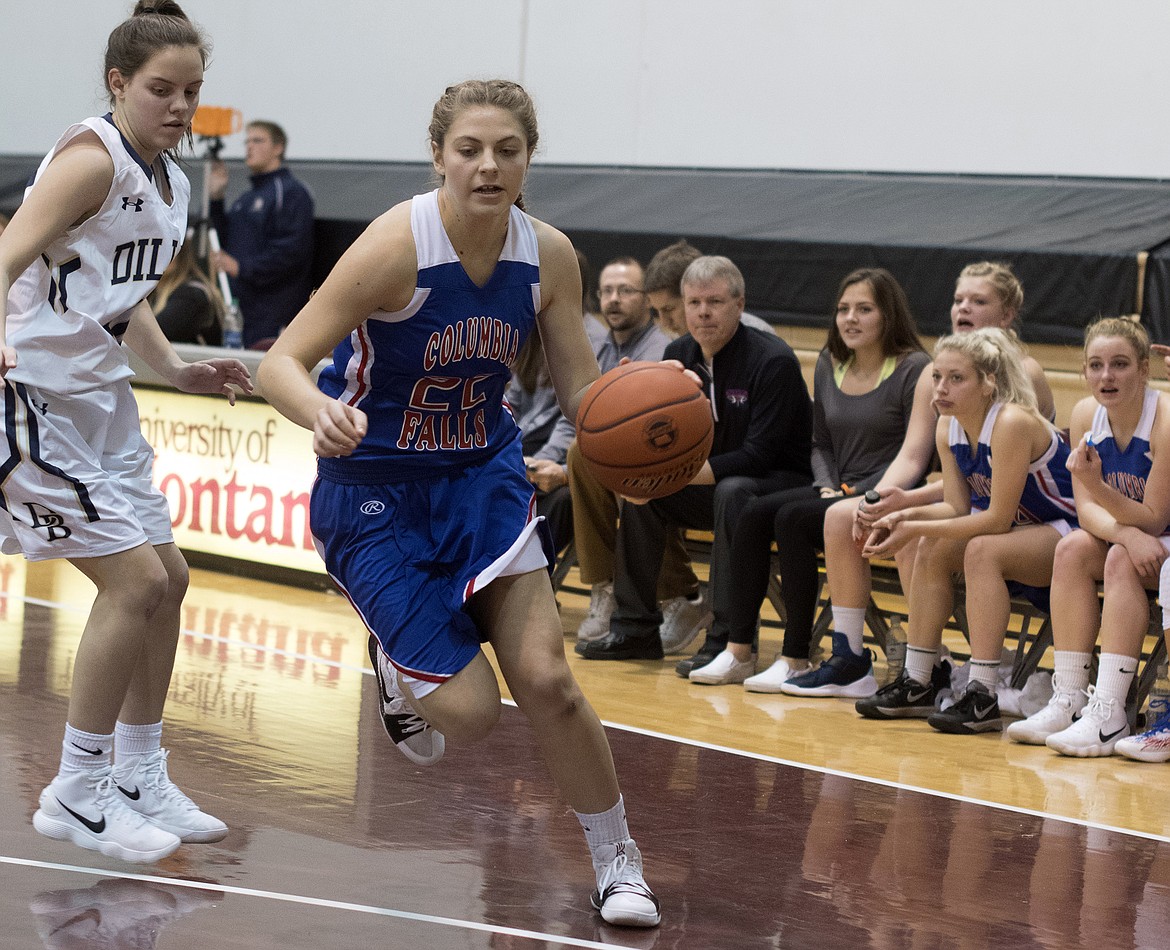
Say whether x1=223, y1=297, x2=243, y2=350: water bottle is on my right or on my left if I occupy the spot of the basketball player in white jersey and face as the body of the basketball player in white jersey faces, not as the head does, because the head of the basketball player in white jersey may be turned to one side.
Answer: on my left

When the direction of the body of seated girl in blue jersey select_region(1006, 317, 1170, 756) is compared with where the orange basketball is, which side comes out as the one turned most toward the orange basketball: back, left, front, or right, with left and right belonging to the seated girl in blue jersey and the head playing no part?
front

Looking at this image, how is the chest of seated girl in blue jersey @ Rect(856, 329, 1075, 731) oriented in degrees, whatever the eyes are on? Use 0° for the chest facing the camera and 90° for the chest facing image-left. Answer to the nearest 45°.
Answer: approximately 45°

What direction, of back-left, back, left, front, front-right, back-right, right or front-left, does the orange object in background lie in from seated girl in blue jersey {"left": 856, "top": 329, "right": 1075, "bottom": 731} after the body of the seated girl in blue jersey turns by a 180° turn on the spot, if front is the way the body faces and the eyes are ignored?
left

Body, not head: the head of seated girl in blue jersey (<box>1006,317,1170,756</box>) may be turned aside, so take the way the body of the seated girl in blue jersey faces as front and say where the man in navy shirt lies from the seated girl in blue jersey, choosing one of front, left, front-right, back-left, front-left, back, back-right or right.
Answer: right

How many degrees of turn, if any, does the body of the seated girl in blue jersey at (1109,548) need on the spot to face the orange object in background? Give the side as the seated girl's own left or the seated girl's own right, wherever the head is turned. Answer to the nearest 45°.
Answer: approximately 90° to the seated girl's own right

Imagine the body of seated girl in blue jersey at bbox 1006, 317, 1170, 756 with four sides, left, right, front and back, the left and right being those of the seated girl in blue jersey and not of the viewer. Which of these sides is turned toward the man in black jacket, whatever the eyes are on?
right

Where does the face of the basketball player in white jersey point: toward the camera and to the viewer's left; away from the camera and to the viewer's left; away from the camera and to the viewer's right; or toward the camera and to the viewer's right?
toward the camera and to the viewer's right

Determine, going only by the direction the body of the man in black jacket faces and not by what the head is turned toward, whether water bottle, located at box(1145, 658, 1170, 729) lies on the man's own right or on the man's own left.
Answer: on the man's own left

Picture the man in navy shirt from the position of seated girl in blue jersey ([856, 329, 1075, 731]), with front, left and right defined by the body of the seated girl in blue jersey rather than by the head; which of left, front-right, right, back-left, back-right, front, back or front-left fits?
right

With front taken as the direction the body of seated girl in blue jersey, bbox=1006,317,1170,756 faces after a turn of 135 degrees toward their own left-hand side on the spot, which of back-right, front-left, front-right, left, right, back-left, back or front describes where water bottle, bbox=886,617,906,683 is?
back-left

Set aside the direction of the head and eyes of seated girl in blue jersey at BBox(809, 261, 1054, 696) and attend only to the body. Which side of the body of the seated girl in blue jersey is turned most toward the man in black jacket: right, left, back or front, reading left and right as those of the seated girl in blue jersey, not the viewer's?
right
